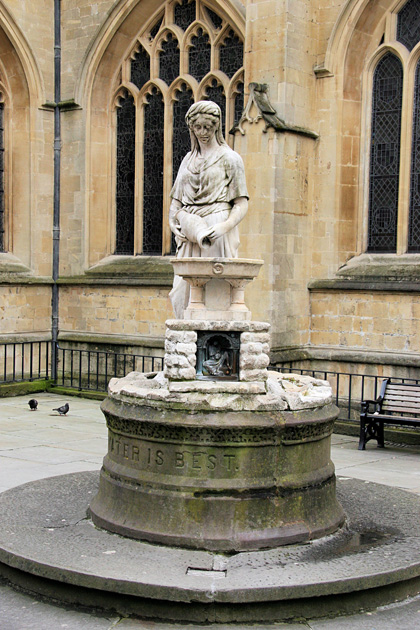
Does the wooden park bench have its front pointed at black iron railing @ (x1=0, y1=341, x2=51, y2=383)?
no

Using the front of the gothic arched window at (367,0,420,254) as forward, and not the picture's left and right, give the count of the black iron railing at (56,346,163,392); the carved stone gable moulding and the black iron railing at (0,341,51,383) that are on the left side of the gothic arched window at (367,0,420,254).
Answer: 0

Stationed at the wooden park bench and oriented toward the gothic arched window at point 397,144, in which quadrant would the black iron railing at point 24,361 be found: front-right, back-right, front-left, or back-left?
front-left

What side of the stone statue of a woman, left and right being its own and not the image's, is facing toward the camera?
front

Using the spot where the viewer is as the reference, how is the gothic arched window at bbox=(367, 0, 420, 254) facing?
facing the viewer

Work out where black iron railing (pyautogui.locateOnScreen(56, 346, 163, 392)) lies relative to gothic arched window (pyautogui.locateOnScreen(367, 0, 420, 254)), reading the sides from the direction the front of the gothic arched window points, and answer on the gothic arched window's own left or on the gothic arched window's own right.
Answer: on the gothic arched window's own right

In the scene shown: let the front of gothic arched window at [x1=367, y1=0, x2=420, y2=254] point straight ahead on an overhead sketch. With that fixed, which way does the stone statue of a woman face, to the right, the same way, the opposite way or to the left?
the same way

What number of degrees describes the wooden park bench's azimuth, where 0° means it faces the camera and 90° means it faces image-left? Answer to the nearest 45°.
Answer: approximately 45°

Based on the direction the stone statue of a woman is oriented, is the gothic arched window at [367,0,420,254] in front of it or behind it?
behind

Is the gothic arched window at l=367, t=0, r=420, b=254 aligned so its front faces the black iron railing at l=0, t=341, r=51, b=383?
no

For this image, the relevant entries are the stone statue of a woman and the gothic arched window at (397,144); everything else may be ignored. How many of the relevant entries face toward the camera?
2
